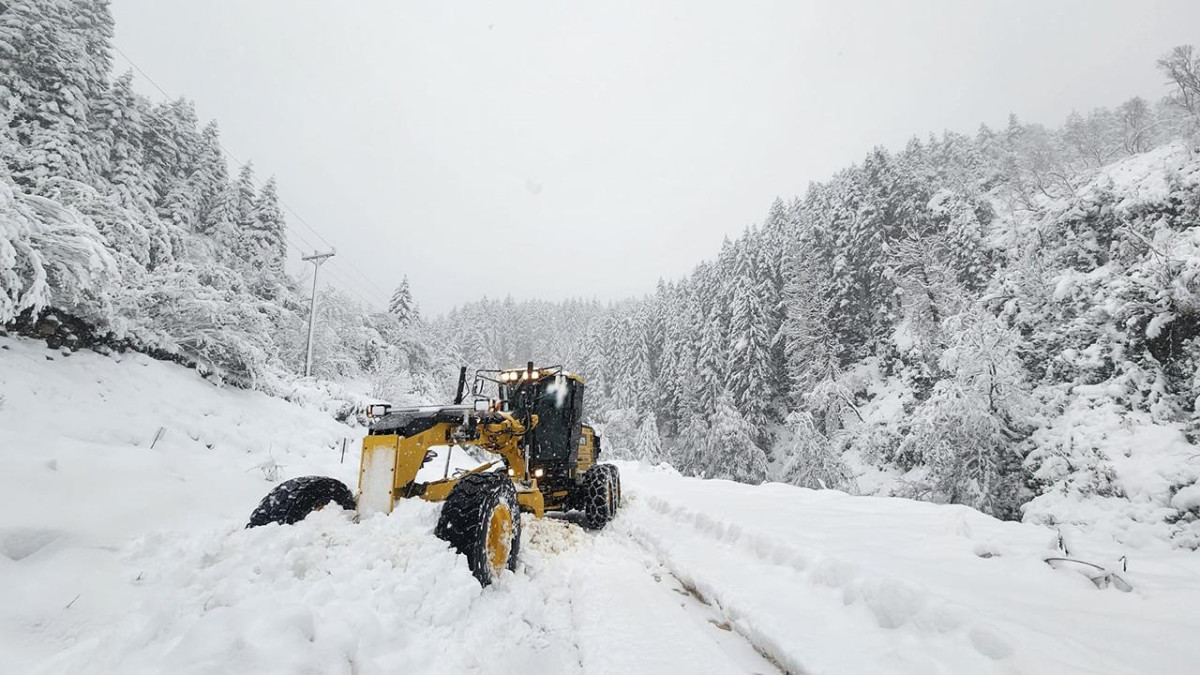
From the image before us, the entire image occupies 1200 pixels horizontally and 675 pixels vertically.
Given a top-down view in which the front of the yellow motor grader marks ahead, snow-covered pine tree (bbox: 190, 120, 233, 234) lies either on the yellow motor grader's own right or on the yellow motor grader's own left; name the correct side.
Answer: on the yellow motor grader's own right

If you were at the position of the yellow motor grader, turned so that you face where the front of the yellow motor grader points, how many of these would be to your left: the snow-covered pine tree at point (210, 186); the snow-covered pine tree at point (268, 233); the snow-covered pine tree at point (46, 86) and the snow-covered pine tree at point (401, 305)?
0

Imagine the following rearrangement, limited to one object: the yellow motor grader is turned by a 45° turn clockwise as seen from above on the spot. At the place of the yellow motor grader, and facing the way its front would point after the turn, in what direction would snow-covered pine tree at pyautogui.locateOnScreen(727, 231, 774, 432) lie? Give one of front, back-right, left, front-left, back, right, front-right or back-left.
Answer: back-right

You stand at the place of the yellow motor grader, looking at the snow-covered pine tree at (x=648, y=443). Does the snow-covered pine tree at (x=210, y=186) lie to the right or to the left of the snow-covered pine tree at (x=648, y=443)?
left

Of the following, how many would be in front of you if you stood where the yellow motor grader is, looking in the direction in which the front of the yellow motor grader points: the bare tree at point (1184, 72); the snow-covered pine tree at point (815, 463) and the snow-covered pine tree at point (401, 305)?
0

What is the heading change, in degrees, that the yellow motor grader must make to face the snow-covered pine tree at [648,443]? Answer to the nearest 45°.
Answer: approximately 180°

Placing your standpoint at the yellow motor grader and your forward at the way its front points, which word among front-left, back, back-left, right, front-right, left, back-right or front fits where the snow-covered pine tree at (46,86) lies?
right

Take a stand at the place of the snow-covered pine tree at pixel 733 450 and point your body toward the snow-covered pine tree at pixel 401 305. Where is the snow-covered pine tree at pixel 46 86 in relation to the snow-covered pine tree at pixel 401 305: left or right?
left

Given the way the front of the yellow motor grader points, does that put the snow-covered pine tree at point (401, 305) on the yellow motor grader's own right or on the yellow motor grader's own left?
on the yellow motor grader's own right

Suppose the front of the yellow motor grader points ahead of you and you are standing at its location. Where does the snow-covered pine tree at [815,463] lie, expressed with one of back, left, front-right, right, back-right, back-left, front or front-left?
back

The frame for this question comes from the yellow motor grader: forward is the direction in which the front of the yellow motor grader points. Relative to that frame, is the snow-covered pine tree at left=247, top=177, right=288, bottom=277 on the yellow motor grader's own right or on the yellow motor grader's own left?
on the yellow motor grader's own right

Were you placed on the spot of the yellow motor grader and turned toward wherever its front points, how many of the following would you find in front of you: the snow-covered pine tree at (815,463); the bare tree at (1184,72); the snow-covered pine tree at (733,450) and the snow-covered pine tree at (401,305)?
0

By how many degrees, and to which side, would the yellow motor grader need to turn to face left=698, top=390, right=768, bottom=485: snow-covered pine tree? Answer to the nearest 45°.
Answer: approximately 180°
